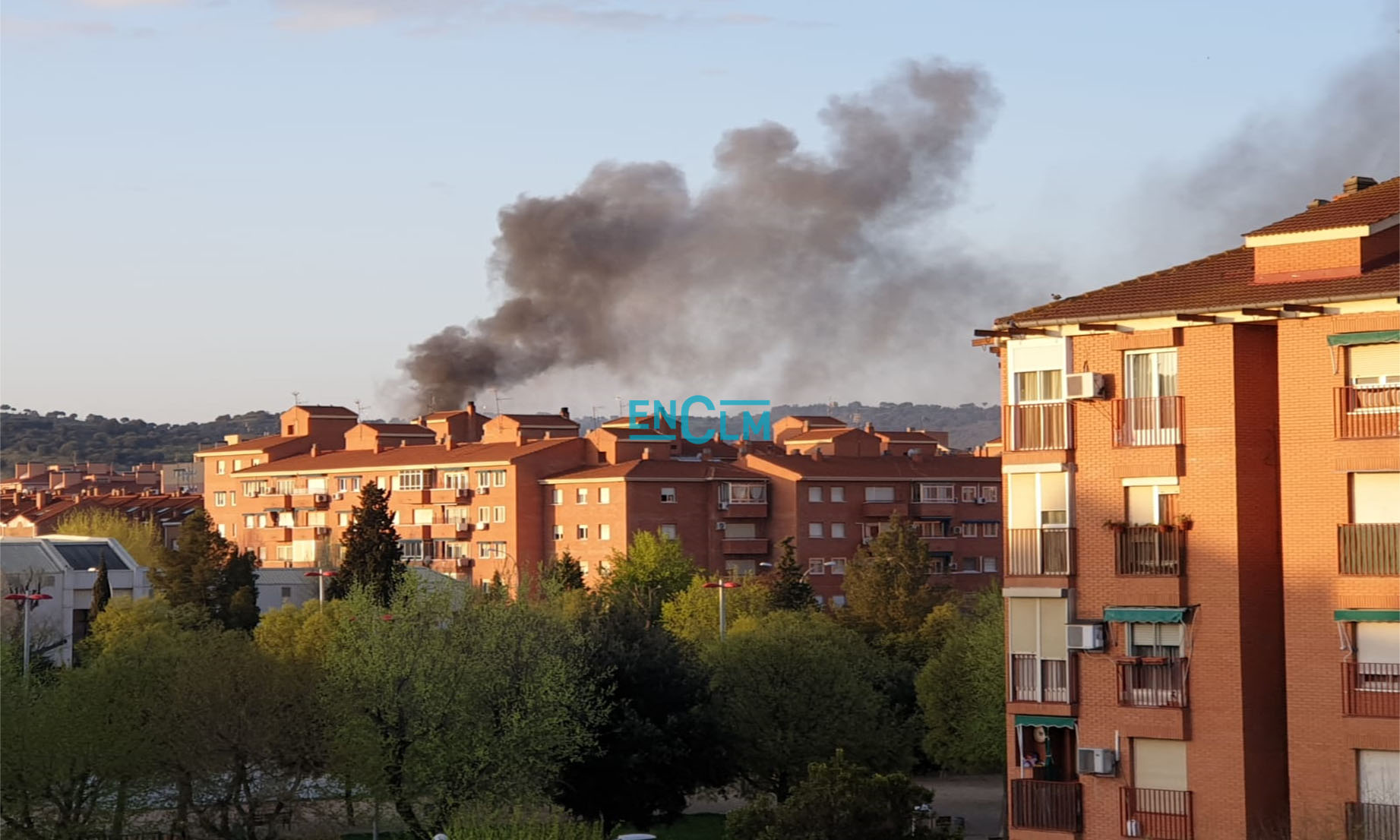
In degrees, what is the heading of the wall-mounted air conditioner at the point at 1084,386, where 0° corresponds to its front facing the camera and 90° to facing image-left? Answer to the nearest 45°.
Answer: approximately 0°

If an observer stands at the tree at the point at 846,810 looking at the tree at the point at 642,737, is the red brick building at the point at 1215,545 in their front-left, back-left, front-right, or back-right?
back-right
